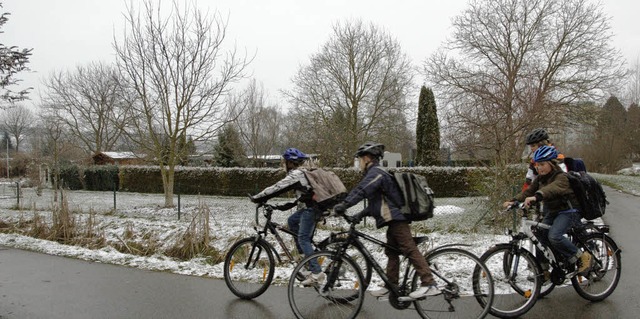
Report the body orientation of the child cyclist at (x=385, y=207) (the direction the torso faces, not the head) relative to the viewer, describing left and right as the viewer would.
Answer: facing to the left of the viewer

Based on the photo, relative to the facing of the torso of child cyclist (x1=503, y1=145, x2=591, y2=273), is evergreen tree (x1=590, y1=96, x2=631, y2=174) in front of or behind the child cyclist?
behind

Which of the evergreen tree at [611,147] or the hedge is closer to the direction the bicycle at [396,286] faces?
the hedge

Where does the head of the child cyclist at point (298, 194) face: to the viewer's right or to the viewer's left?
to the viewer's left

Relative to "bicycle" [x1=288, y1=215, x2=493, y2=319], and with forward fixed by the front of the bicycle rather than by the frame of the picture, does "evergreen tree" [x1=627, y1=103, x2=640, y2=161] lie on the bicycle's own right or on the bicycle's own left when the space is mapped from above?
on the bicycle's own right

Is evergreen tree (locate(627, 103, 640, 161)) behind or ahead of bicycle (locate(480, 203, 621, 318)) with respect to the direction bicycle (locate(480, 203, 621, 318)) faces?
behind

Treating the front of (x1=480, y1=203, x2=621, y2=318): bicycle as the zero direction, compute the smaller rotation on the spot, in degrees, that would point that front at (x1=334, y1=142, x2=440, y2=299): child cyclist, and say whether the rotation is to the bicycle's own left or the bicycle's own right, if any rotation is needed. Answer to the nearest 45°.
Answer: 0° — it already faces them

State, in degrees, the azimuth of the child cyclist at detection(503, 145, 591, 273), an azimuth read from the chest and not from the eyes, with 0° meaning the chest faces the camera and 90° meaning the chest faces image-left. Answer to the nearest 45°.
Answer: approximately 45°

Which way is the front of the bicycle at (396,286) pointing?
to the viewer's left
